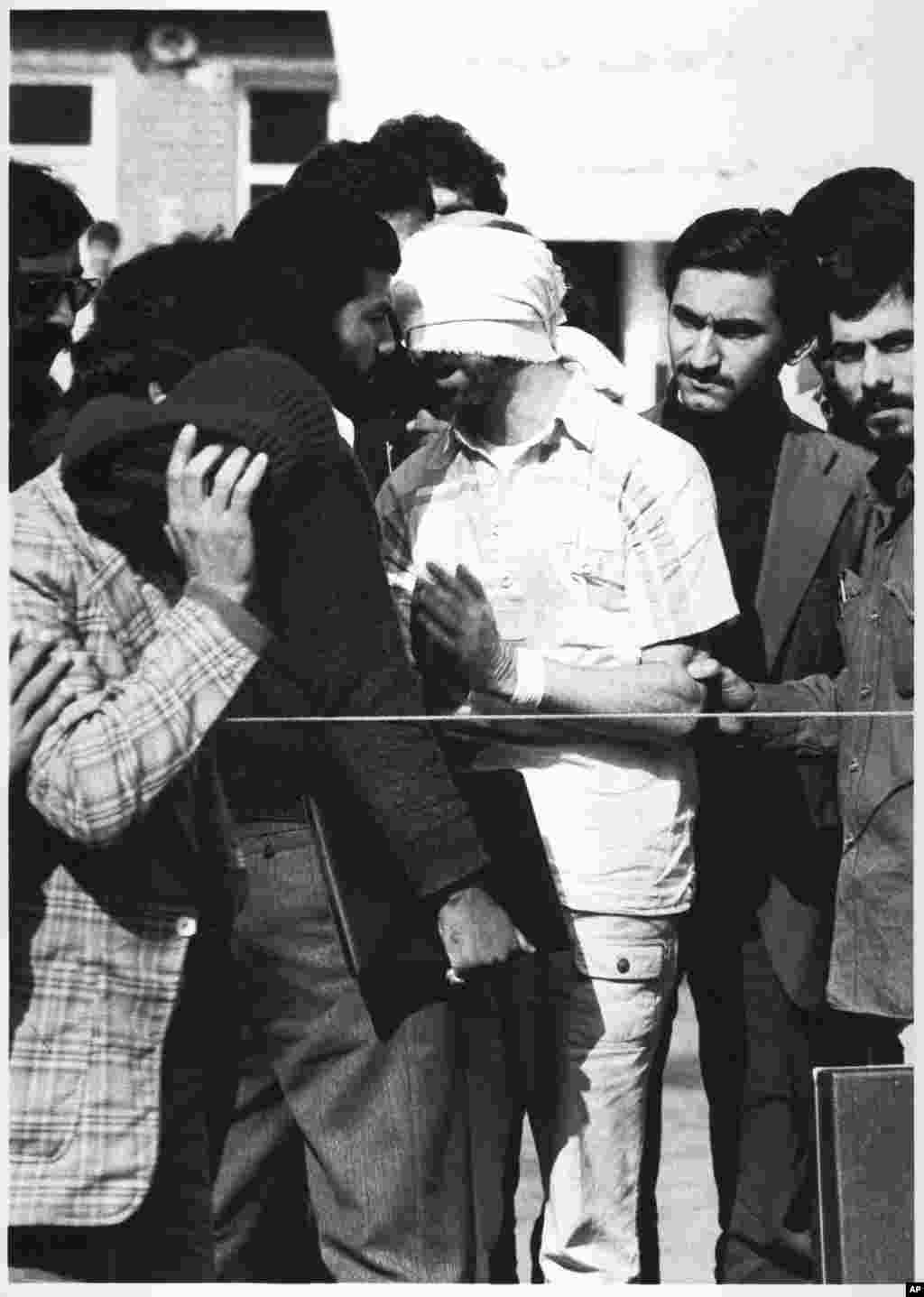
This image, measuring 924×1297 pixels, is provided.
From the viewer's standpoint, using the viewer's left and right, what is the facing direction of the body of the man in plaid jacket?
facing the viewer and to the right of the viewer

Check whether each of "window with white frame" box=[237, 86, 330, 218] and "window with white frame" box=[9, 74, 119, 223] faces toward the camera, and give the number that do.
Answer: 2

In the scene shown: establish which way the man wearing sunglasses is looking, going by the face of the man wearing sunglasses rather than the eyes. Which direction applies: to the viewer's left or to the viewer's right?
to the viewer's right

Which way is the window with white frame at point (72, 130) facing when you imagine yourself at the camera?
facing the viewer

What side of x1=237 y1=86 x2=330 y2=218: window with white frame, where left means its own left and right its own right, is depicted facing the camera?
front

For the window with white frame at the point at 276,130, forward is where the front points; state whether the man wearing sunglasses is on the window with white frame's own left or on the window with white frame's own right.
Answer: on the window with white frame's own right

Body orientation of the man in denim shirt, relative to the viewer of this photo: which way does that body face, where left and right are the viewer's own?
facing the viewer and to the left of the viewer
